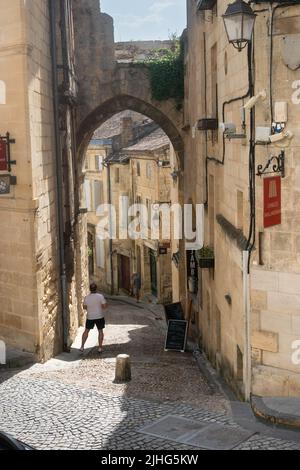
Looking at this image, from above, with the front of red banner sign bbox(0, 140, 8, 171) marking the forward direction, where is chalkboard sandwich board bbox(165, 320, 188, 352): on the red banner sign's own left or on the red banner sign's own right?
on the red banner sign's own left

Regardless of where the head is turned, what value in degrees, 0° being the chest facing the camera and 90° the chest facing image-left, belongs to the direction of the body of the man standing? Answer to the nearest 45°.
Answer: approximately 180°

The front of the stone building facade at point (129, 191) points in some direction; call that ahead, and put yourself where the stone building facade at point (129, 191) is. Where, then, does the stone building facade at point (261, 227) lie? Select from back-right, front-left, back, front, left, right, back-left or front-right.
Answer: front-left

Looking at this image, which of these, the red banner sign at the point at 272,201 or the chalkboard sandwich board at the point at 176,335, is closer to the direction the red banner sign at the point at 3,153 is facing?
the red banner sign

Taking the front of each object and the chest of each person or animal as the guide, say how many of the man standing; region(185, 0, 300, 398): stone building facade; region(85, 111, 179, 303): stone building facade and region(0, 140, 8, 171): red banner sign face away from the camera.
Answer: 1

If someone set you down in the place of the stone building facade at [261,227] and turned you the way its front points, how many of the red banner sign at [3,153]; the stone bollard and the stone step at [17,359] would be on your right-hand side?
3

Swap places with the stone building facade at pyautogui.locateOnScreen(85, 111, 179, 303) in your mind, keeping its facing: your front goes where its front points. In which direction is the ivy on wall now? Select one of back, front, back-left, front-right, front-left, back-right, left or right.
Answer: front-left

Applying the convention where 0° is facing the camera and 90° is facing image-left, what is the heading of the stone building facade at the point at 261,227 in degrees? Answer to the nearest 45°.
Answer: approximately 45°

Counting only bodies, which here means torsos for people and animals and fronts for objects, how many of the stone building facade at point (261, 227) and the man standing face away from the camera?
1
